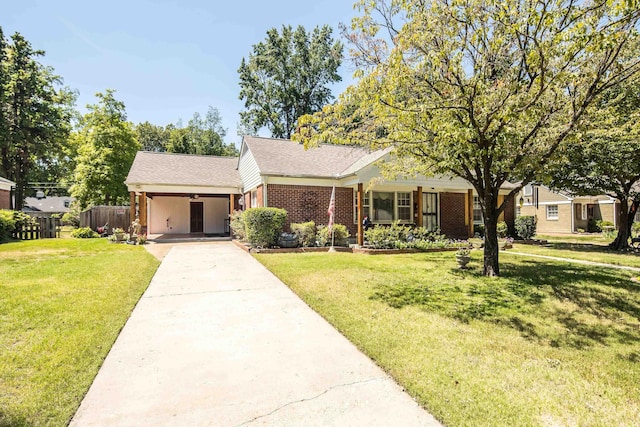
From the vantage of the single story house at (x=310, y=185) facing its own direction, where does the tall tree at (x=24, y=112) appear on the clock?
The tall tree is roughly at 4 o'clock from the single story house.

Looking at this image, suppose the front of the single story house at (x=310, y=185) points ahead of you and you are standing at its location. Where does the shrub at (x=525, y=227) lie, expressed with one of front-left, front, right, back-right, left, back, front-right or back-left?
left

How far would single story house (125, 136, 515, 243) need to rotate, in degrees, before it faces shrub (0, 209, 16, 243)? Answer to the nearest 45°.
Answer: approximately 90° to its right

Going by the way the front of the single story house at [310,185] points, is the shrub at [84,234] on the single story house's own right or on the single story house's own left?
on the single story house's own right

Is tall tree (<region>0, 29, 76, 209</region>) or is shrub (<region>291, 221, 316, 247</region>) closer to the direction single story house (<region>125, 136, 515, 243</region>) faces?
the shrub

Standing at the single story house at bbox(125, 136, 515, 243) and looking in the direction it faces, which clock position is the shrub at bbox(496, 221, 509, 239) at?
The shrub is roughly at 9 o'clock from the single story house.

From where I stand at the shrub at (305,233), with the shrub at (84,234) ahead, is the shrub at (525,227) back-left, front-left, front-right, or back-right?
back-right

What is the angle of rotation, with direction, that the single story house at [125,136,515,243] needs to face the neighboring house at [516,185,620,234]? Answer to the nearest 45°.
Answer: approximately 135° to its left

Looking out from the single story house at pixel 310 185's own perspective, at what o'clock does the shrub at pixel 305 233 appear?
The shrub is roughly at 12 o'clock from the single story house.

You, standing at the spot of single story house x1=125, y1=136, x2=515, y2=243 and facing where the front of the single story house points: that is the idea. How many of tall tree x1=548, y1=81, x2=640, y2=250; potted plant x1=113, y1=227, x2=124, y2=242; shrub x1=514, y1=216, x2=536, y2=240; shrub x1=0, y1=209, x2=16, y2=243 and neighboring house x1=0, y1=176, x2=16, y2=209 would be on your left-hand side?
2

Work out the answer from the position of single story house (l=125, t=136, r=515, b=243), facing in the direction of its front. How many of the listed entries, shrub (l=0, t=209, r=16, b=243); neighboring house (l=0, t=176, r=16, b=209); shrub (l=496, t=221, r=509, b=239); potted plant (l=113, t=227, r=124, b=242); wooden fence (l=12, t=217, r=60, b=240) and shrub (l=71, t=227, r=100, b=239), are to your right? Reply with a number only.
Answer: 5

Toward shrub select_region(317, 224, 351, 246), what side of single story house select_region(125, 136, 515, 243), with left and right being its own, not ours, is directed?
front

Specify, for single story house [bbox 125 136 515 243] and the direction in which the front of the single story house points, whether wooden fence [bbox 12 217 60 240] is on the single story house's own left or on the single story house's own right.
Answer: on the single story house's own right

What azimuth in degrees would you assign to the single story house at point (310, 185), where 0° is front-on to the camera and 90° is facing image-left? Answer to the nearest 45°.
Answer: approximately 0°

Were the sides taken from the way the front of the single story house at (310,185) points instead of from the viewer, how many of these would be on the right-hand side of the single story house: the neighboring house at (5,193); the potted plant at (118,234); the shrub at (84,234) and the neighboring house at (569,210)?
3

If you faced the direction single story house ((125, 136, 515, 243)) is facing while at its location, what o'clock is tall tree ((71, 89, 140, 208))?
The tall tree is roughly at 4 o'clock from the single story house.

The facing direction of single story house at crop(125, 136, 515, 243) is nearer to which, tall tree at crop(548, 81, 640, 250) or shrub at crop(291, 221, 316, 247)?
the shrub

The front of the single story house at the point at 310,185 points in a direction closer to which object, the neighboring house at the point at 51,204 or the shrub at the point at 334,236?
the shrub

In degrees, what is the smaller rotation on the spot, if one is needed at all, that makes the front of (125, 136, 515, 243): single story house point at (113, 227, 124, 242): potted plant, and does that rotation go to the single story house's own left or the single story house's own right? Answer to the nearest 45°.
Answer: approximately 90° to the single story house's own right
